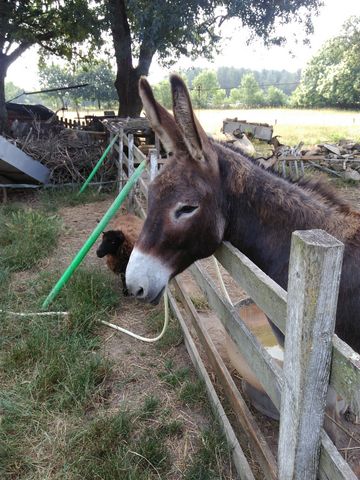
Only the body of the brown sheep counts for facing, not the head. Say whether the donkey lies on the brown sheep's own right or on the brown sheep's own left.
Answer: on the brown sheep's own left

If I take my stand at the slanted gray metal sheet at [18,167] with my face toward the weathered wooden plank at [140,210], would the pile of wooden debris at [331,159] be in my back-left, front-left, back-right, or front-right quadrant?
front-left

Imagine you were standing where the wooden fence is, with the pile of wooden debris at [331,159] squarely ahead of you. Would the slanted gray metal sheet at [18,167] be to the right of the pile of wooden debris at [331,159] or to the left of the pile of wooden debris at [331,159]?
left

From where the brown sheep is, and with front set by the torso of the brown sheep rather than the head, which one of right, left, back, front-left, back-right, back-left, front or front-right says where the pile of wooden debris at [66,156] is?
back-right

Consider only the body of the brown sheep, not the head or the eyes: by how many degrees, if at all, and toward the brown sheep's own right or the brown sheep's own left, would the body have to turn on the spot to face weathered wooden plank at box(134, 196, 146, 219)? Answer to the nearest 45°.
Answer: approximately 135° to the brown sheep's own right

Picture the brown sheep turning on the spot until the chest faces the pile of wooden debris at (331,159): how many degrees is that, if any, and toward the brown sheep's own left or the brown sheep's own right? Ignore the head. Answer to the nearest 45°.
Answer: approximately 180°

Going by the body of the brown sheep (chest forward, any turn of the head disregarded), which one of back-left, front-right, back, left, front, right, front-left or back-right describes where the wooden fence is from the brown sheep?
front-left

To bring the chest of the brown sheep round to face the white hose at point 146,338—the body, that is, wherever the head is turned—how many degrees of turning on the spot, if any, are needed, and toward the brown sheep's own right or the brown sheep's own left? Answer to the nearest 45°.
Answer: approximately 45° to the brown sheep's own left

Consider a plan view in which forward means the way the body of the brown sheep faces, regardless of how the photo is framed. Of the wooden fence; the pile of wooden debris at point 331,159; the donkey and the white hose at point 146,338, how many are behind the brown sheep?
1

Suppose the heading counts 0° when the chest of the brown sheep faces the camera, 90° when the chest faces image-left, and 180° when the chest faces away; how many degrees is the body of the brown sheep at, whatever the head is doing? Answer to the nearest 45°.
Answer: approximately 45°
